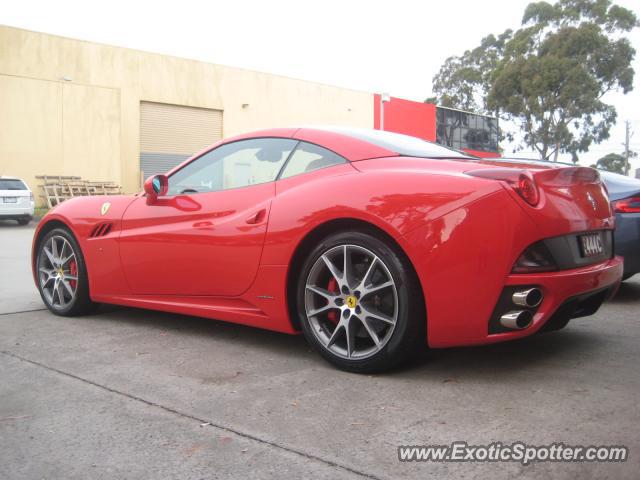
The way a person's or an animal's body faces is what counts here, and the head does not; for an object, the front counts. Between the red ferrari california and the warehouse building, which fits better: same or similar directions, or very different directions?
very different directions

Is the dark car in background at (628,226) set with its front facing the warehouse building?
yes

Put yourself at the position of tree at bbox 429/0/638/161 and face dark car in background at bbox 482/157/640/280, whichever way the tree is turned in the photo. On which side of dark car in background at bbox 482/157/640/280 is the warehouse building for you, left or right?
right

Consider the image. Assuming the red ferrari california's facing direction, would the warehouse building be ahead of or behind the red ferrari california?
ahead

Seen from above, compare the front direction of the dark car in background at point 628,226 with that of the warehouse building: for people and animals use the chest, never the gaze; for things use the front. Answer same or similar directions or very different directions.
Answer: very different directions

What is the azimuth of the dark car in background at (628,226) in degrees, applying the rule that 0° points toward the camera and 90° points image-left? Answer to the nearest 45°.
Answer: approximately 135°

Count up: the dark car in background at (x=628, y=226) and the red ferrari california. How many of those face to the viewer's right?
0

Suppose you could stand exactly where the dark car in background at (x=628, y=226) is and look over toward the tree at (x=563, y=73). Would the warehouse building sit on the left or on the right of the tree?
left

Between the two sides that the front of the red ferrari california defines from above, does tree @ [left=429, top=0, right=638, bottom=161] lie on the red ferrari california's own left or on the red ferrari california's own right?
on the red ferrari california's own right

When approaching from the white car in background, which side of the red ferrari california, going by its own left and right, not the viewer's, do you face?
front

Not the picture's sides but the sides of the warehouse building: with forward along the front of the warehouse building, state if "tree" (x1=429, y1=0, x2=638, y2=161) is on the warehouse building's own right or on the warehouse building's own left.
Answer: on the warehouse building's own left

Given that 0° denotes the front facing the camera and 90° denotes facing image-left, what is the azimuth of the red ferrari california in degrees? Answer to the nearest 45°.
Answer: approximately 135°

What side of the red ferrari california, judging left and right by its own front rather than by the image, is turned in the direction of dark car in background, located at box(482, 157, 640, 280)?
right
